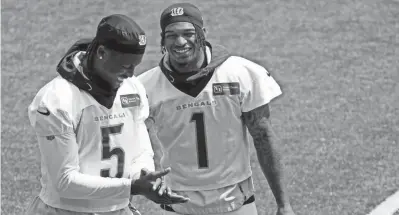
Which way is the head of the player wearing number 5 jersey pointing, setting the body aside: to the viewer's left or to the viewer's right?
to the viewer's right

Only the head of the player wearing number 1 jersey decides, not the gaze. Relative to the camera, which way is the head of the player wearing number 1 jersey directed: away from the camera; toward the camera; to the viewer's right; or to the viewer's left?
toward the camera

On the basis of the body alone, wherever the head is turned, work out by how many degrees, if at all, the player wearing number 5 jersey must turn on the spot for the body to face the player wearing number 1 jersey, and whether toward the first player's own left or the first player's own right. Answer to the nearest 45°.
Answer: approximately 90° to the first player's own left

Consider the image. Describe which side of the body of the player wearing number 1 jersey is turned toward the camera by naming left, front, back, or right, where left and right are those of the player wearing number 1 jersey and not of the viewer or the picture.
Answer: front

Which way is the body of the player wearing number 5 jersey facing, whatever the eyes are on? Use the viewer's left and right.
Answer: facing the viewer and to the right of the viewer
